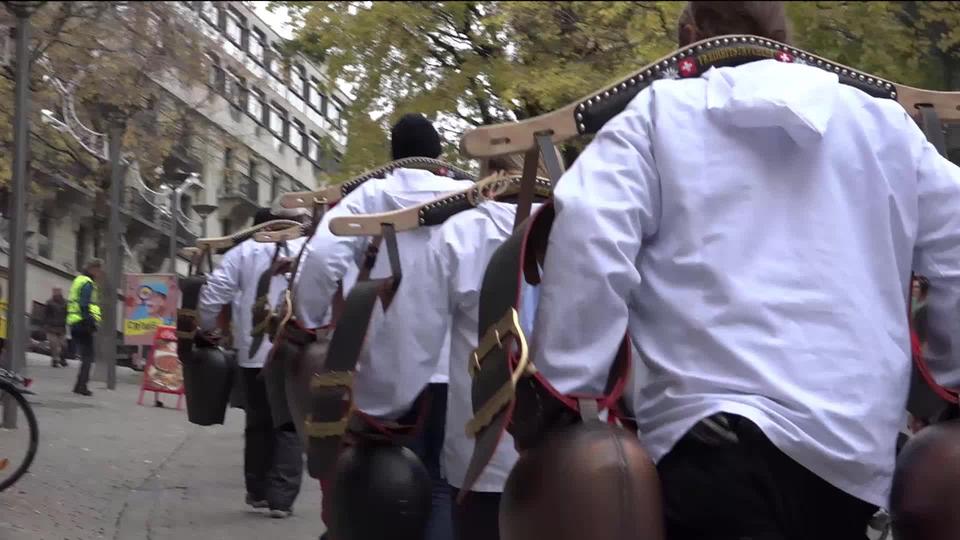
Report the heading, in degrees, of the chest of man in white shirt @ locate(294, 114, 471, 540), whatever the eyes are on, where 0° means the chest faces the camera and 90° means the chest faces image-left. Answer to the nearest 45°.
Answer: approximately 180°

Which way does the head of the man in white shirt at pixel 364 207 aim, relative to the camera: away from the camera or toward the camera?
away from the camera

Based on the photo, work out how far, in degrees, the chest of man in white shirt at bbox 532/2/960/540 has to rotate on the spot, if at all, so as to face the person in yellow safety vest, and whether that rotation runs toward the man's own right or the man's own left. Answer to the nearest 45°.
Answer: approximately 45° to the man's own left

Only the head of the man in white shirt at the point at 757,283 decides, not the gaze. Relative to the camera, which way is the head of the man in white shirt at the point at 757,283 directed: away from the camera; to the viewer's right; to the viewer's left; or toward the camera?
away from the camera

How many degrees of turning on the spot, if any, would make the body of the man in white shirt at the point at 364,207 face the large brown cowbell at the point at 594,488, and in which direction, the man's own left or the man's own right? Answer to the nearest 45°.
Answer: approximately 180°

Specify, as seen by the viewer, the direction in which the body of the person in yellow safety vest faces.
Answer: to the viewer's right

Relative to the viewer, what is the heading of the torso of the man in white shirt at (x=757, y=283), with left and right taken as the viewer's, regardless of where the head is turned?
facing away from the viewer
